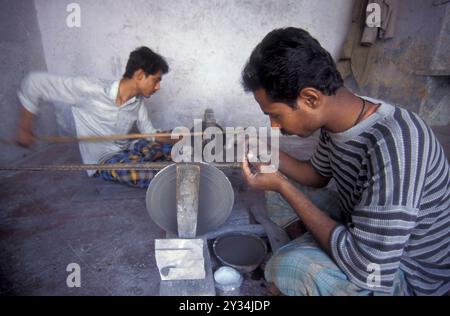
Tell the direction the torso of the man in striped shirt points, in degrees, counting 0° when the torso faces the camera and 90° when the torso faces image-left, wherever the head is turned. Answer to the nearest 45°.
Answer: approximately 90°

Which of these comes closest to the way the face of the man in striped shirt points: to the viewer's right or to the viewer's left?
to the viewer's left

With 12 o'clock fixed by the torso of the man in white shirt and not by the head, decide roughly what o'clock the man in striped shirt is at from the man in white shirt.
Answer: The man in striped shirt is roughly at 1 o'clock from the man in white shirt.

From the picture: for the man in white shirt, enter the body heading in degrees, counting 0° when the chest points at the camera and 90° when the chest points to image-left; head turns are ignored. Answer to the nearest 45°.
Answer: approximately 315°

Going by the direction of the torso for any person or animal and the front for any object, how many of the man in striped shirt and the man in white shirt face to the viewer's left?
1

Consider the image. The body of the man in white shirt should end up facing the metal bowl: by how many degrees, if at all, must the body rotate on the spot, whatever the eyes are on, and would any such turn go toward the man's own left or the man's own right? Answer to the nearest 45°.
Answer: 0° — they already face it

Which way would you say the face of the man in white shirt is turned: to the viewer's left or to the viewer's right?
to the viewer's right

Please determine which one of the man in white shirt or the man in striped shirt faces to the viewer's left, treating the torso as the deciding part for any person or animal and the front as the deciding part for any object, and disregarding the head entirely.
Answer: the man in striped shirt

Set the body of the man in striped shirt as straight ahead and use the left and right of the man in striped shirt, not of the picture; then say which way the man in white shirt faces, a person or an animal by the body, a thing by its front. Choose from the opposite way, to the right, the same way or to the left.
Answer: the opposite way
